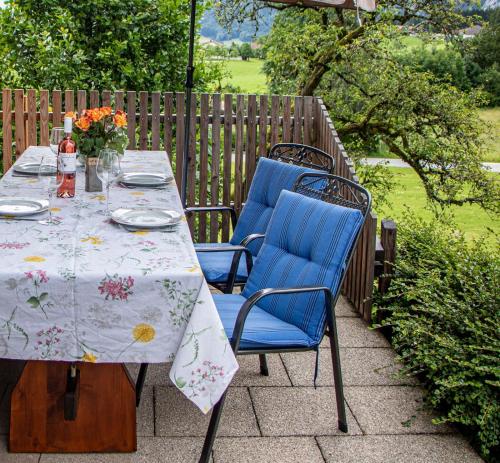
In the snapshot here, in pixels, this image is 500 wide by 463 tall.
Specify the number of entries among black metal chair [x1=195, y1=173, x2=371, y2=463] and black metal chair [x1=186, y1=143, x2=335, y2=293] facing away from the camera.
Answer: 0

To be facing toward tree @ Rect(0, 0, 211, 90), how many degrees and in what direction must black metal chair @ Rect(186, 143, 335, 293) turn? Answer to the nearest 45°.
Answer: approximately 90° to its right

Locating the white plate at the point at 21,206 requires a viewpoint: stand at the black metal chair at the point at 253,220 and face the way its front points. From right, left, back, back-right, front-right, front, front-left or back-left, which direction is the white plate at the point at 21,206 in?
front

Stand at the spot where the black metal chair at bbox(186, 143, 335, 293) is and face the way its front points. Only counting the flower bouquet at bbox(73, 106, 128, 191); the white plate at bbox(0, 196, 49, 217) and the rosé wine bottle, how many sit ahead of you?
3

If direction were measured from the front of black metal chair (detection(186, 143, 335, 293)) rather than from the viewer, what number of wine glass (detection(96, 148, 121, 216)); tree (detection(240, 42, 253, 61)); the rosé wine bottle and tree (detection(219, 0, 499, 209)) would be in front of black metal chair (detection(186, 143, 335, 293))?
2

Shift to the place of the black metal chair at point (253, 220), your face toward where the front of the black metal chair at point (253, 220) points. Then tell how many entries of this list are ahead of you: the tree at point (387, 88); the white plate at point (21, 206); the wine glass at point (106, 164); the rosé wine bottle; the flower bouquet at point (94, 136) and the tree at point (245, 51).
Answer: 4

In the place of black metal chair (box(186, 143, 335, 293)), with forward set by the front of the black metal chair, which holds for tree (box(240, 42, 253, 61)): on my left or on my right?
on my right

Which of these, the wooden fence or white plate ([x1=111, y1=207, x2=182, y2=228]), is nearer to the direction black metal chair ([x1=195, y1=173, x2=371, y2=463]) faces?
the white plate

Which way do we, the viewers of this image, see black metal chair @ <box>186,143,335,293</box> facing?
facing the viewer and to the left of the viewer

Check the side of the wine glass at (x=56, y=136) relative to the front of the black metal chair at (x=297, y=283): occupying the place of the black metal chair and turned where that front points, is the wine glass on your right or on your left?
on your right

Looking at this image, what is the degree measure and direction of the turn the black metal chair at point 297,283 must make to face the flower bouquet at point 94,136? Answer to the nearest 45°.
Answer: approximately 90° to its right

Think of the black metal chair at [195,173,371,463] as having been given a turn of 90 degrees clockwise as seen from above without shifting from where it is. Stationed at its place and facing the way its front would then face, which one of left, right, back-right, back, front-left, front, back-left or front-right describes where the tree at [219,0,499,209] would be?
front-right

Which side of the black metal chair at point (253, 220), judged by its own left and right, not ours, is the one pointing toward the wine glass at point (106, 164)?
front

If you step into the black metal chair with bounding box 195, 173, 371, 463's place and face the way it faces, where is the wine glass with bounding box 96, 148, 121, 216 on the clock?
The wine glass is roughly at 2 o'clock from the black metal chair.
